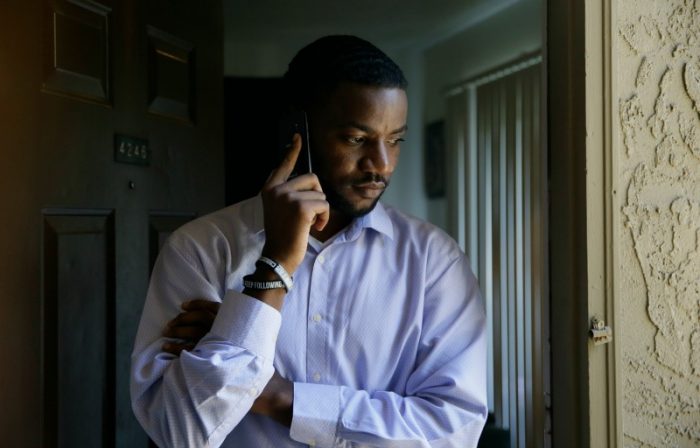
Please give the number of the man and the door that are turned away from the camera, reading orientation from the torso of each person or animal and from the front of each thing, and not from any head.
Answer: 0

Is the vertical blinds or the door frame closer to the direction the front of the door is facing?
the door frame

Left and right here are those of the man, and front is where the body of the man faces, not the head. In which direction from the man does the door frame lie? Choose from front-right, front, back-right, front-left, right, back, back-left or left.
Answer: left

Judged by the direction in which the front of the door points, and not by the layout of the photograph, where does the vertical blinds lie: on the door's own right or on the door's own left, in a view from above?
on the door's own left

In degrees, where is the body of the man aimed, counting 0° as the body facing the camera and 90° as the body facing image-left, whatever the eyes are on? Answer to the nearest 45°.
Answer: approximately 0°

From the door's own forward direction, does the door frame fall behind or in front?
in front
